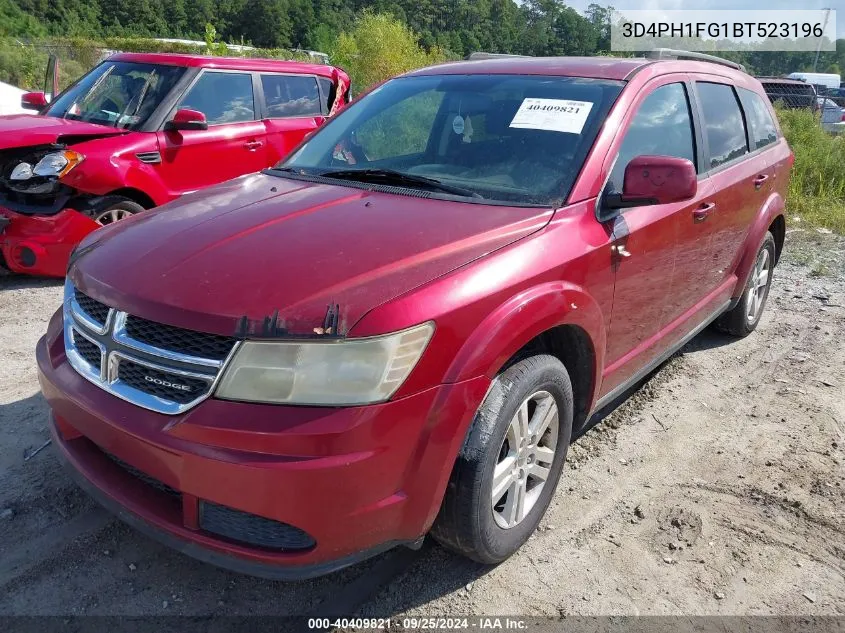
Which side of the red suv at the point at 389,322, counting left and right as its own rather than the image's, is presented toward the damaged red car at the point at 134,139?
right

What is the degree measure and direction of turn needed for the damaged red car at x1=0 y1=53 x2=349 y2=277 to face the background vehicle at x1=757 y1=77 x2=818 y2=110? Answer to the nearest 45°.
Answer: approximately 180°

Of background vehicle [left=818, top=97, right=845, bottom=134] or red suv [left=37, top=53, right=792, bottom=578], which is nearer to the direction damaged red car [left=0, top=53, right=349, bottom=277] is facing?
the red suv

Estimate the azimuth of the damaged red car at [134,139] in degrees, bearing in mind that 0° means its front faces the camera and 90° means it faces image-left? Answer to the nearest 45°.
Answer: approximately 45°

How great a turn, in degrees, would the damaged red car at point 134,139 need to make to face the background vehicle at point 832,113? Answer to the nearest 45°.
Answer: approximately 180°

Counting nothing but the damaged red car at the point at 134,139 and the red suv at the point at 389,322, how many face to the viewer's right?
0

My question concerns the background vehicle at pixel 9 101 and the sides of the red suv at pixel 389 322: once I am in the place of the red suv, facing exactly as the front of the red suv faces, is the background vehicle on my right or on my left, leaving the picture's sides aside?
on my right

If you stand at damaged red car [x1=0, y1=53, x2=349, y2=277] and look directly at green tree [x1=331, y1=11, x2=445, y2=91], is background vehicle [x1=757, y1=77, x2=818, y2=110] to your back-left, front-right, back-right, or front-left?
front-right

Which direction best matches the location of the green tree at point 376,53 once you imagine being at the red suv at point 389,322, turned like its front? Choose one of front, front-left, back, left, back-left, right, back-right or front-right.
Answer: back-right

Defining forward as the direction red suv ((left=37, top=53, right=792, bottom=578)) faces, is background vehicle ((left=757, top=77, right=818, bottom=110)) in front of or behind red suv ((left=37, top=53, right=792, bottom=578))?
behind

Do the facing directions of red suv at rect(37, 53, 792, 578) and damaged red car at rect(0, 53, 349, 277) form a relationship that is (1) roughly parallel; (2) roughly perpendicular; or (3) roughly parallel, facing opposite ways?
roughly parallel

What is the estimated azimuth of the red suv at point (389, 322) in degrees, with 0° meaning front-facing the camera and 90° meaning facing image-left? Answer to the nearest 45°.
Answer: approximately 45°
